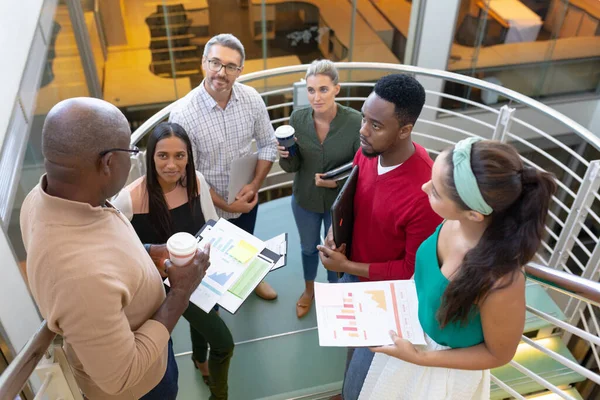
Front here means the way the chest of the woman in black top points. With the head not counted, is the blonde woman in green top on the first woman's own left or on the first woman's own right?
on the first woman's own left

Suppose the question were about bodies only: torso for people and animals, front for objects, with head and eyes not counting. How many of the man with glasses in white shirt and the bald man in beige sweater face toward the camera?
1

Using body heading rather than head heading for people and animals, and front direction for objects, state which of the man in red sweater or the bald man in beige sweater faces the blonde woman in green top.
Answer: the bald man in beige sweater

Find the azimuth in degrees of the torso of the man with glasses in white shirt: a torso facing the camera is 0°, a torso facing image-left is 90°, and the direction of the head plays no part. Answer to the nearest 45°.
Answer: approximately 0°

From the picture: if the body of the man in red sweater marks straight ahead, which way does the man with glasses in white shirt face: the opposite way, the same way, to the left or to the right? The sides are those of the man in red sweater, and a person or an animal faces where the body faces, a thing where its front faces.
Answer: to the left

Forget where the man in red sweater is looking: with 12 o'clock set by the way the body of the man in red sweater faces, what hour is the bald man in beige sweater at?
The bald man in beige sweater is roughly at 12 o'clock from the man in red sweater.

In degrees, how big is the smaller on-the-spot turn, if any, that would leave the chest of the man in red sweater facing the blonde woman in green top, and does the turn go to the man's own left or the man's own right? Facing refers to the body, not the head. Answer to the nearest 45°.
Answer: approximately 90° to the man's own right

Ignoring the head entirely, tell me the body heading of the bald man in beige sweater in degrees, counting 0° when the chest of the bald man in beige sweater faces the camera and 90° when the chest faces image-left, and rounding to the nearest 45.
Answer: approximately 225°

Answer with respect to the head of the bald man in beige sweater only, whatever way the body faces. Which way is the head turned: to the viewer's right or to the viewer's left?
to the viewer's right

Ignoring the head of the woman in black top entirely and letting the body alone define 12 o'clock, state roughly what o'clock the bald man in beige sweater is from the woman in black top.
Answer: The bald man in beige sweater is roughly at 2 o'clock from the woman in black top.

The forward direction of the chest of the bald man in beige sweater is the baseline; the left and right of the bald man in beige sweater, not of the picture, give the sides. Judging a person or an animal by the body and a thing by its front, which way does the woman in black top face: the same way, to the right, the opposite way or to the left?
to the right

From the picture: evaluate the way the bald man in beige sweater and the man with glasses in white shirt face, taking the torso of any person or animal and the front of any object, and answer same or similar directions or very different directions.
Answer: very different directions
